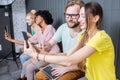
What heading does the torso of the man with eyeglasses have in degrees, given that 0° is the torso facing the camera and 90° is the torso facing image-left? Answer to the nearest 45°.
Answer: approximately 45°
